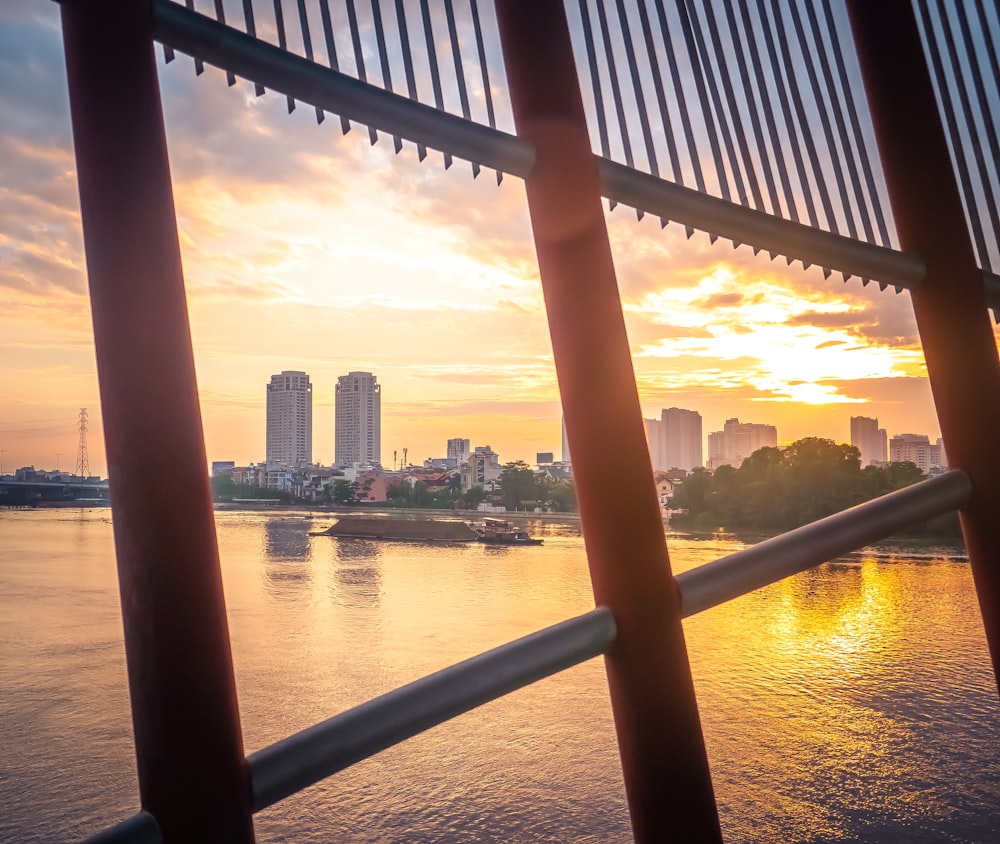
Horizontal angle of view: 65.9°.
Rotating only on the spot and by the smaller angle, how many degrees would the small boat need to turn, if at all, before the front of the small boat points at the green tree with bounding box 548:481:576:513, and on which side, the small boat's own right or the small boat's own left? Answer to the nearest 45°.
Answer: approximately 45° to the small boat's own right

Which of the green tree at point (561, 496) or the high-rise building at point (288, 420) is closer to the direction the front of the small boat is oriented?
the high-rise building

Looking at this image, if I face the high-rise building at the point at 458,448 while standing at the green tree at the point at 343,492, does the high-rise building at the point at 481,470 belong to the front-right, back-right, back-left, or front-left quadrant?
front-right
